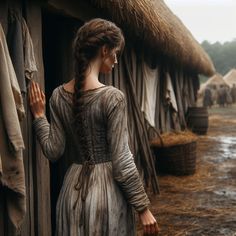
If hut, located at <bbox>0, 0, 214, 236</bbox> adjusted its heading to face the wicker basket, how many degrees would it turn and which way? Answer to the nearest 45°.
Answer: approximately 90° to its left

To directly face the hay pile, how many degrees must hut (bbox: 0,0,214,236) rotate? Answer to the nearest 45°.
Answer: approximately 90° to its left

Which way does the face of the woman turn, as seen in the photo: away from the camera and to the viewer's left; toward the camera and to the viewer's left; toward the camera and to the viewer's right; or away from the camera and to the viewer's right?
away from the camera and to the viewer's right

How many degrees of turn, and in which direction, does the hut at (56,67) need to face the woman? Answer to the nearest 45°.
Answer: approximately 45° to its right

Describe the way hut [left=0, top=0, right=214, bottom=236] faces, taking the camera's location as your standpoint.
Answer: facing the viewer and to the right of the viewer

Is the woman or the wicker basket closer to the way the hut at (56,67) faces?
the woman
